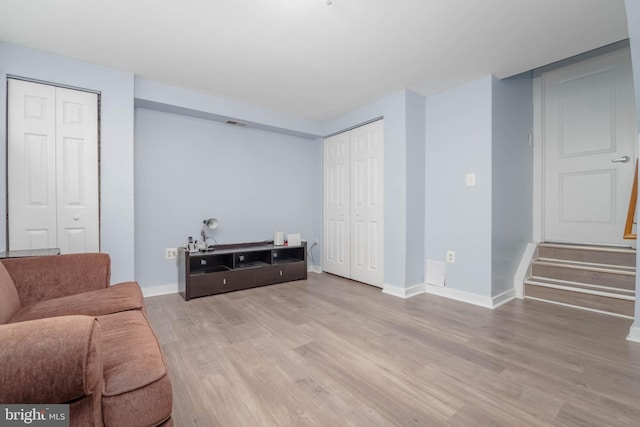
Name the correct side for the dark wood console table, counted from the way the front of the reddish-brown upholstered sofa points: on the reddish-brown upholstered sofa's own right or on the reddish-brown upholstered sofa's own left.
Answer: on the reddish-brown upholstered sofa's own left

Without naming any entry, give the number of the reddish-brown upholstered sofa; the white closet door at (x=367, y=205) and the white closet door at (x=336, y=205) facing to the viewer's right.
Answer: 1

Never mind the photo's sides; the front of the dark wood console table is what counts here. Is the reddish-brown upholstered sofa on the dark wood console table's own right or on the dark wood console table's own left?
on the dark wood console table's own right

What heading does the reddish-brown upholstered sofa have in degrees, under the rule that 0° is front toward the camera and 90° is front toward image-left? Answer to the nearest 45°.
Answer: approximately 270°

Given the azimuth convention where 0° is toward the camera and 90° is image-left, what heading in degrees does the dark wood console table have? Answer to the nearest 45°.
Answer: approximately 315°

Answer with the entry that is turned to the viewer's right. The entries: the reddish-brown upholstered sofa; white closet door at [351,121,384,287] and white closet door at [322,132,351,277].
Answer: the reddish-brown upholstered sofa

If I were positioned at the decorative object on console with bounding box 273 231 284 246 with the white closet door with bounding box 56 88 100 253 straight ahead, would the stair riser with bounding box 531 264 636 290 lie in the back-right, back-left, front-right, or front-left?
back-left

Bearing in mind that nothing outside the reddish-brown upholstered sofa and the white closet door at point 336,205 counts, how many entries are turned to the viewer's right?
1

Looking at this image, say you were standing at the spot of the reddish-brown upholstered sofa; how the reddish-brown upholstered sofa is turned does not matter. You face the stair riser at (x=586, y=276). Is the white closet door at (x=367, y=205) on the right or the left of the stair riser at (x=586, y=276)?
left

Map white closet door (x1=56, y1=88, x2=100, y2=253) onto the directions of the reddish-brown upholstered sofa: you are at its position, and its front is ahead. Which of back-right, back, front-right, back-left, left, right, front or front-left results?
left

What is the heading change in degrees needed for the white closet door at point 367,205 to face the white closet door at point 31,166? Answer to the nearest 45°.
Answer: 0° — it already faces it
